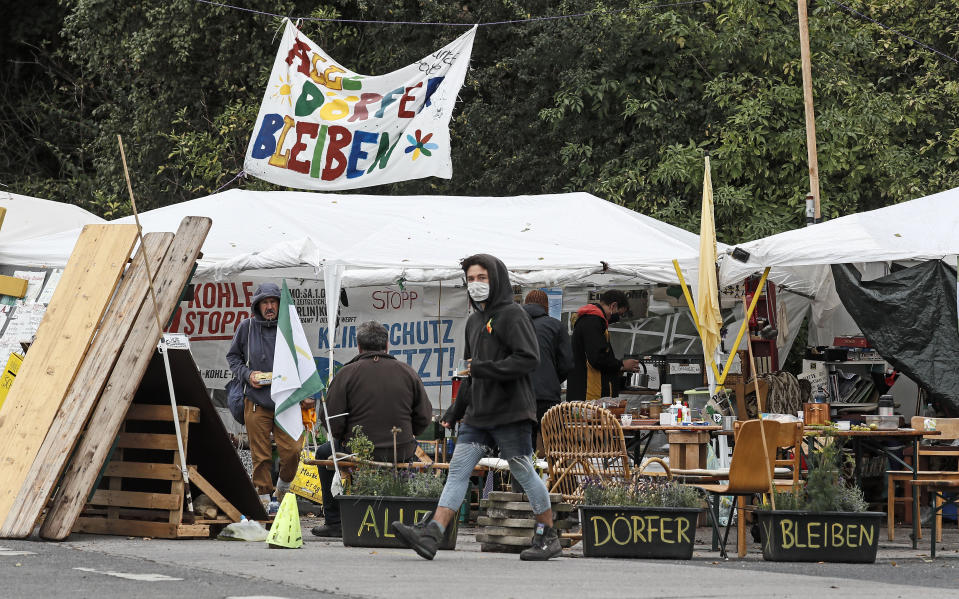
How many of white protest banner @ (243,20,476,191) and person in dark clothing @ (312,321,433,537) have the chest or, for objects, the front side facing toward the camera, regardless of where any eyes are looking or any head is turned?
1

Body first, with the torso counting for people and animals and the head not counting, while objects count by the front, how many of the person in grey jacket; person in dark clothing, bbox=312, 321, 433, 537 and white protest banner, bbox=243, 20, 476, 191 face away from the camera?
1

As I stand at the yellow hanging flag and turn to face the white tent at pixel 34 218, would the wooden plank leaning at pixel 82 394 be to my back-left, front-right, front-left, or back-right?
front-left

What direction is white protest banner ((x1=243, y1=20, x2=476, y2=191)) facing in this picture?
toward the camera

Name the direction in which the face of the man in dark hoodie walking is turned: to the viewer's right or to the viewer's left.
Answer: to the viewer's left

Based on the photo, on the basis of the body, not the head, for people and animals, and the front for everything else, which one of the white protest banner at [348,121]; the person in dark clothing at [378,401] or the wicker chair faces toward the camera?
the white protest banner

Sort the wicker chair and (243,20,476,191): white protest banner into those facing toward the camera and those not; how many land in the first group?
1

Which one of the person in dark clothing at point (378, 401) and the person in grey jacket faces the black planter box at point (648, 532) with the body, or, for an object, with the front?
the person in grey jacket

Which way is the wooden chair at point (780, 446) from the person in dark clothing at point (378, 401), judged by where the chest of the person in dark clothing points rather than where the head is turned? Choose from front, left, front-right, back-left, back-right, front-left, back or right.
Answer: right

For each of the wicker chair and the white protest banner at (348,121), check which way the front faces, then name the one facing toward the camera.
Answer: the white protest banner

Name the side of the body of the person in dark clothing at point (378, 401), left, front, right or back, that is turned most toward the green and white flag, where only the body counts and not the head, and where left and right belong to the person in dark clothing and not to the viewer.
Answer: left

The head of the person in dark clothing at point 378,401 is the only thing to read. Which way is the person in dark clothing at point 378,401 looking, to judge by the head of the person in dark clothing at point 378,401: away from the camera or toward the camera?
away from the camera

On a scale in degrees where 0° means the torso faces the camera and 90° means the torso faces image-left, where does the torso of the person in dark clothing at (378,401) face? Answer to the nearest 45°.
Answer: approximately 180°
